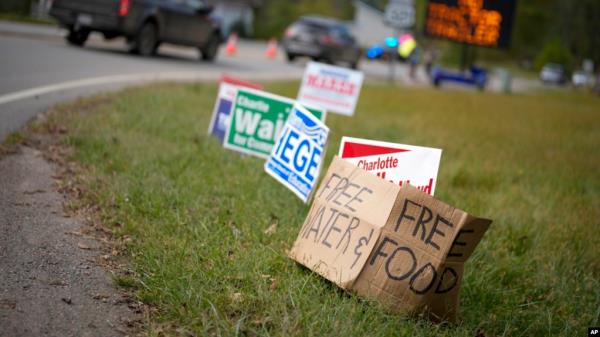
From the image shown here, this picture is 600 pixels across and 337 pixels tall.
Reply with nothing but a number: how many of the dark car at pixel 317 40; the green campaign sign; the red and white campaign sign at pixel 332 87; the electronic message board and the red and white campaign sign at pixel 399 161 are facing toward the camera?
4

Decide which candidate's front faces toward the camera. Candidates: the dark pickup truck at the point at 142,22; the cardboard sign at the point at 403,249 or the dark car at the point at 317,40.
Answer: the cardboard sign

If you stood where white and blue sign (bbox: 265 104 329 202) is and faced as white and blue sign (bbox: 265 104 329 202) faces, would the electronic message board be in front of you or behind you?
behind

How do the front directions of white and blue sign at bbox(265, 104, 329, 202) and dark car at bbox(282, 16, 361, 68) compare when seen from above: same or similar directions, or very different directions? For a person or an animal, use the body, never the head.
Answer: very different directions

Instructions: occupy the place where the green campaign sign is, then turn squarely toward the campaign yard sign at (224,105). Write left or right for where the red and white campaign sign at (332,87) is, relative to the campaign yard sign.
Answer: right

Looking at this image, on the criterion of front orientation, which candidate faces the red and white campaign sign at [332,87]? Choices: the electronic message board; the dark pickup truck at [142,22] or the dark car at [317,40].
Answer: the electronic message board

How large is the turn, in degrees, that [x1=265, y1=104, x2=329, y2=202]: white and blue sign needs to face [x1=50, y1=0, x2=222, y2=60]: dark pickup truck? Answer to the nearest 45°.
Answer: approximately 135° to its right

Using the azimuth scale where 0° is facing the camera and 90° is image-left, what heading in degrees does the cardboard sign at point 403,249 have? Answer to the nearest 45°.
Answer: approximately 0°

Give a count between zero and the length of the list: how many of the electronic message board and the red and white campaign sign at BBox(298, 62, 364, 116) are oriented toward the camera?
2

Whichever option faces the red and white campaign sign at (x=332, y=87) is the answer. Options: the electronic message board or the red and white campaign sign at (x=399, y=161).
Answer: the electronic message board

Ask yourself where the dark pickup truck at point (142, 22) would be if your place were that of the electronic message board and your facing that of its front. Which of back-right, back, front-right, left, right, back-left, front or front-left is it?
front-right

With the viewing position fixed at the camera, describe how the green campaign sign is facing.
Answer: facing the viewer

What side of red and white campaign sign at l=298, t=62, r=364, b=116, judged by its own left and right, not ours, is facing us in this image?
front

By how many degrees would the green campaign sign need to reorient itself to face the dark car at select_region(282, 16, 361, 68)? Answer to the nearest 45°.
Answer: approximately 180°
